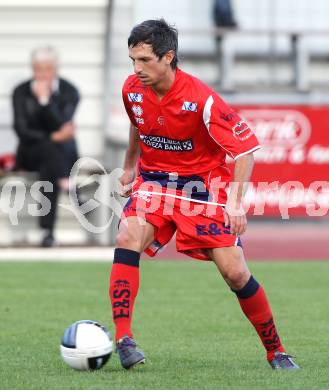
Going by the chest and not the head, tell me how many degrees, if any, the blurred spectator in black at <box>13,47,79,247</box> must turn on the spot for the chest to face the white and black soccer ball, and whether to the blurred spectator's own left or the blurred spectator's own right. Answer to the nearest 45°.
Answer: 0° — they already face it

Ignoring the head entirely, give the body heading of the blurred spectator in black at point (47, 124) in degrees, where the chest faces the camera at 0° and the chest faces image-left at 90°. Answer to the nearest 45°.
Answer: approximately 0°

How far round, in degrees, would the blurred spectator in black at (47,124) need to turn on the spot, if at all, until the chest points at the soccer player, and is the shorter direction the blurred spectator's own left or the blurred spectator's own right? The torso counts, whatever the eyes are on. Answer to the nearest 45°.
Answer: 0° — they already face them

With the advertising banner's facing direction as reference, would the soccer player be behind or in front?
in front

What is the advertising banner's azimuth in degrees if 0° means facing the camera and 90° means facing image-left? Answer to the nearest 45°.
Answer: approximately 0°

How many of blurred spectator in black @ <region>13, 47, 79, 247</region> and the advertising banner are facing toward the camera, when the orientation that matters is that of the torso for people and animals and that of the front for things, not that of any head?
2

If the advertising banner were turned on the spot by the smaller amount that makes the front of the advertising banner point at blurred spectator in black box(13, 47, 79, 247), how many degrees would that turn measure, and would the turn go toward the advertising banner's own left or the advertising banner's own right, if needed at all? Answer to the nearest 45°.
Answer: approximately 45° to the advertising banner's own right
